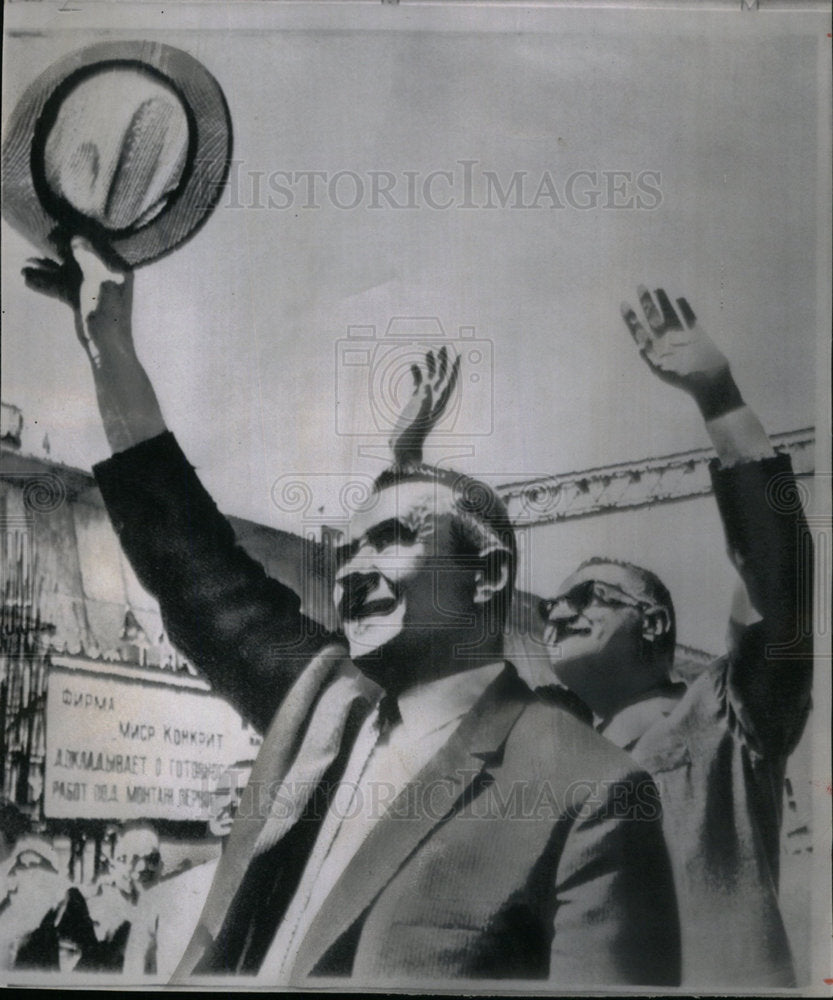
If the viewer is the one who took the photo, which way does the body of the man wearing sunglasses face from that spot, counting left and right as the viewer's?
facing to the left of the viewer

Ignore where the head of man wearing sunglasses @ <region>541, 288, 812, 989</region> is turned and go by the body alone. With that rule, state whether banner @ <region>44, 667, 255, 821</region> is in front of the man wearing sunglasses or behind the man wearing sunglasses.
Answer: in front

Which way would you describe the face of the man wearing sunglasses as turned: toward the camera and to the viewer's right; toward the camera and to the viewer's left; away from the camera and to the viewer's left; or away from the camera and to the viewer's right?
toward the camera and to the viewer's left
